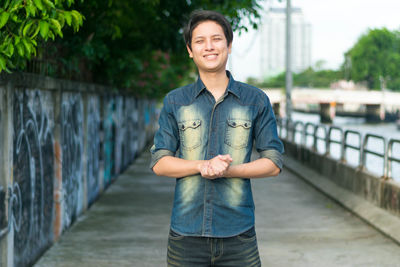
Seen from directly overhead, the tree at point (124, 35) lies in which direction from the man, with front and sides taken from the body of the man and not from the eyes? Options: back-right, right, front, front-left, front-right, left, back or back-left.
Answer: back

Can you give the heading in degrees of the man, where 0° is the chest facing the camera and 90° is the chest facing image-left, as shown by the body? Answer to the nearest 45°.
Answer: approximately 0°

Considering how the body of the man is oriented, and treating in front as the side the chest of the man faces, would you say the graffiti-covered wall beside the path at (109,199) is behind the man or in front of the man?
behind
